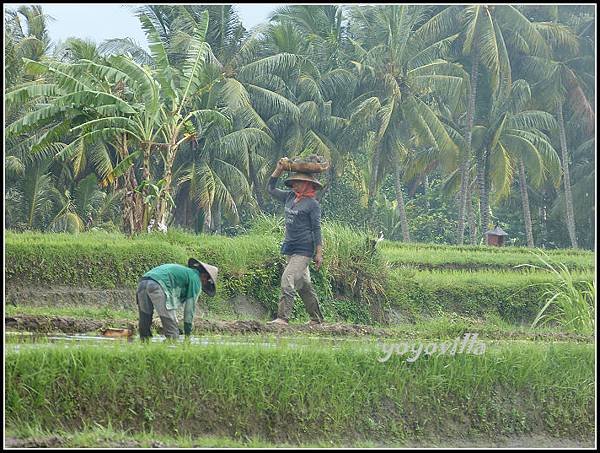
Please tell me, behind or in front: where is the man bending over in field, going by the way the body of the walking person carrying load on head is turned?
in front

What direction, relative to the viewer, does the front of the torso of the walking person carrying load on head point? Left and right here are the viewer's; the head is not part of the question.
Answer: facing the viewer and to the left of the viewer

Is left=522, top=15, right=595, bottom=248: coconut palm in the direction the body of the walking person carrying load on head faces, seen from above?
no

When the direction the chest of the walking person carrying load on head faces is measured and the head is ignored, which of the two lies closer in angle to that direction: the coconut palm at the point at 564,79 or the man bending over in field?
the man bending over in field

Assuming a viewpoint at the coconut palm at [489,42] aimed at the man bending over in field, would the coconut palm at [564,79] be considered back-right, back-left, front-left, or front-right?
back-left

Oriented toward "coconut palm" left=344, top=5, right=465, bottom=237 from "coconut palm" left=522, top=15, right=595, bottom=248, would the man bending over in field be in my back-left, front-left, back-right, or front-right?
front-left

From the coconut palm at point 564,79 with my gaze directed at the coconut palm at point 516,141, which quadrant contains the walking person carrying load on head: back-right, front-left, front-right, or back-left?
front-left

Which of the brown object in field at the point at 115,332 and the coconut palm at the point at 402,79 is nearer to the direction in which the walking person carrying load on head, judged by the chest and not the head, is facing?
the brown object in field
